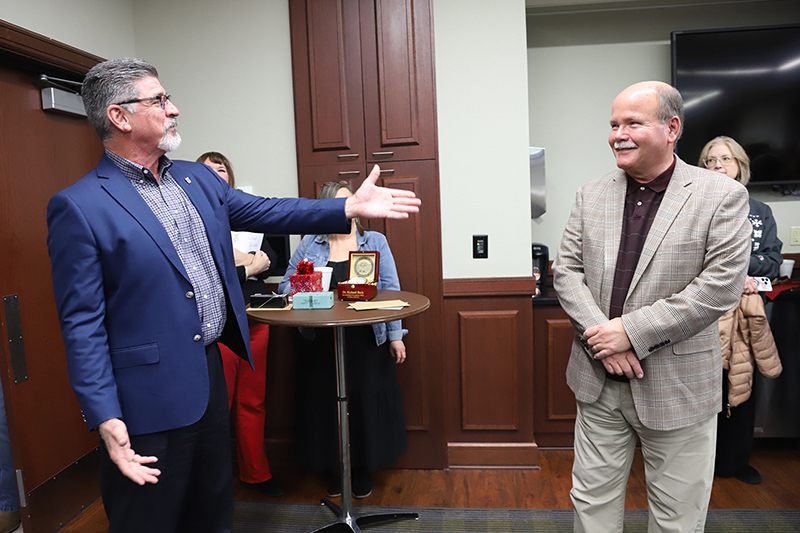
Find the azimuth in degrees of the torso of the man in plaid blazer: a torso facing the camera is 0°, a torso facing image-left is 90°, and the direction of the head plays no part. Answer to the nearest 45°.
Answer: approximately 45°

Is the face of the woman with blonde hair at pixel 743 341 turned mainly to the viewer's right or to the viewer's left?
to the viewer's left

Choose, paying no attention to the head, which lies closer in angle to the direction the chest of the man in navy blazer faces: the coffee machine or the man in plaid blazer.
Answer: the man in plaid blazer

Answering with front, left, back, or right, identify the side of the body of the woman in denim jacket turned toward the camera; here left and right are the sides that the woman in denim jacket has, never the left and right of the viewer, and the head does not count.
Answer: front

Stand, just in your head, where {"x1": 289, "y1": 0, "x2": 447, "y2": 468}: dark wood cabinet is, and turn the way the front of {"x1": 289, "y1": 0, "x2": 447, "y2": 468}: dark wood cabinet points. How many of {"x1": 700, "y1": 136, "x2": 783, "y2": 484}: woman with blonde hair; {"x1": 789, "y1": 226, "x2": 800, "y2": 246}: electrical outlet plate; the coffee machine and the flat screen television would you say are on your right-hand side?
0

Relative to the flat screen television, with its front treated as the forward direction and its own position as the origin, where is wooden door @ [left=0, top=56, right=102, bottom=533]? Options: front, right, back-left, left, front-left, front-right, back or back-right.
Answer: front-right

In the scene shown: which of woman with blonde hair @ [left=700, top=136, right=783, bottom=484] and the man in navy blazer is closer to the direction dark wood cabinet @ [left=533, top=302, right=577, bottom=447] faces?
the man in navy blazer

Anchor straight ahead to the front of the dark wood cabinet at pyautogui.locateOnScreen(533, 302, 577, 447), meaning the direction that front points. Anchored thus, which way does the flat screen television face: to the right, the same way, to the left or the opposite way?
the same way

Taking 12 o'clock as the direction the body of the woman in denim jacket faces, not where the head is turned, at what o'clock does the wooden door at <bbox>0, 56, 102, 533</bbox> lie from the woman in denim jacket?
The wooden door is roughly at 3 o'clock from the woman in denim jacket.

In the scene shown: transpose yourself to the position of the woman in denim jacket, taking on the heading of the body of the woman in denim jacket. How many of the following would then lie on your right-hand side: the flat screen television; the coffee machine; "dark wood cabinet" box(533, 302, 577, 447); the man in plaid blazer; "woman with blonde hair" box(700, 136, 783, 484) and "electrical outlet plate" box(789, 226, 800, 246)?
0

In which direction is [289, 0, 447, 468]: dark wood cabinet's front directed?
toward the camera

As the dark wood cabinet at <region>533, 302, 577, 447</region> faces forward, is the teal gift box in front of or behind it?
in front

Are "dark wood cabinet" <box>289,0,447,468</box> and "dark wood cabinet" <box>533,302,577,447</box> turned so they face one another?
no

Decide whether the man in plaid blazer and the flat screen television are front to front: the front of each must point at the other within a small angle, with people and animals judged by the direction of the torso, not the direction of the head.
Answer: no

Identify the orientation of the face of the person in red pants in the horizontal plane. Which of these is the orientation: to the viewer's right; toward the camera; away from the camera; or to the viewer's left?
toward the camera

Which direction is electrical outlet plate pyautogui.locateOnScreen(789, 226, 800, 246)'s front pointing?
toward the camera

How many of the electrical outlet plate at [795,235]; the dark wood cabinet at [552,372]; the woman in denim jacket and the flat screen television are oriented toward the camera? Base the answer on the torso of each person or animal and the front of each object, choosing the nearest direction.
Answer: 4

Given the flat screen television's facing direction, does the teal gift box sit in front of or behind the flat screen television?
in front

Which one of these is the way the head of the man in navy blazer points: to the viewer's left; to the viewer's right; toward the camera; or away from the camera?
to the viewer's right

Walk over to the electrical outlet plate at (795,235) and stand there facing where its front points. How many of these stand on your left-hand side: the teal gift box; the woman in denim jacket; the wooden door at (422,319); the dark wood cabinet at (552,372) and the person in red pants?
0
